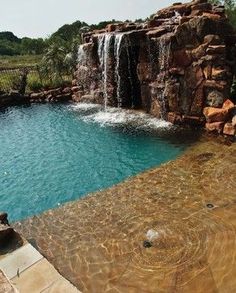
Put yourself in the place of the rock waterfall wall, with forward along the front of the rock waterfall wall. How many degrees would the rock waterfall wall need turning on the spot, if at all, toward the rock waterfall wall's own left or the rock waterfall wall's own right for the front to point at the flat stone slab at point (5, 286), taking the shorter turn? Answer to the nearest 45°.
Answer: approximately 45° to the rock waterfall wall's own left

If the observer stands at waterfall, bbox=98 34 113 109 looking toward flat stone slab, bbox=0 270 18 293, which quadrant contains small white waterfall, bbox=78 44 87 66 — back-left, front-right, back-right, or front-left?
back-right

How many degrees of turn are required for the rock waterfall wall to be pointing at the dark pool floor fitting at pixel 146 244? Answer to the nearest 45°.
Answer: approximately 45° to its left

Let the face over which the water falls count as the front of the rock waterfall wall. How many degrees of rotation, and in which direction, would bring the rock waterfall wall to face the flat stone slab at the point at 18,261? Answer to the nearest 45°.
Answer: approximately 45° to its left

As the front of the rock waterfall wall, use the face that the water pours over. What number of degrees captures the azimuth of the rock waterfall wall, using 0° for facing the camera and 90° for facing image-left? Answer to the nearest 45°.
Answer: approximately 45°

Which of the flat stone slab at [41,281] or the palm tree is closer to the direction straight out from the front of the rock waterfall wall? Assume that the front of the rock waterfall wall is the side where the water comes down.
the flat stone slab
